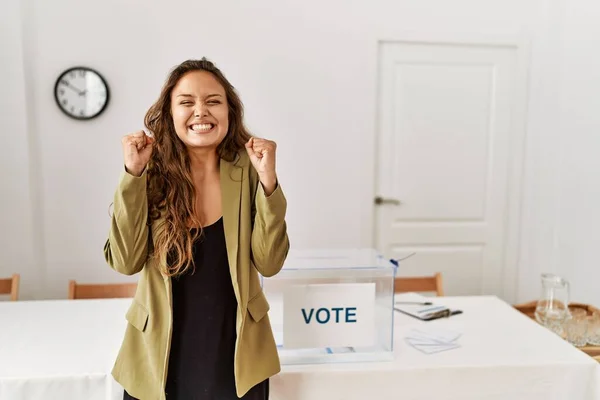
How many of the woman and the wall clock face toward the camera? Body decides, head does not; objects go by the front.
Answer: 2

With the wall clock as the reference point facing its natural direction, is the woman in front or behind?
in front

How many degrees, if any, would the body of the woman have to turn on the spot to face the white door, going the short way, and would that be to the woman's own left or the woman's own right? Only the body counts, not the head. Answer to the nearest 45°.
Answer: approximately 135° to the woman's own left

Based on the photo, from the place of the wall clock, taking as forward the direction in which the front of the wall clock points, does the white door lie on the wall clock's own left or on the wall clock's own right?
on the wall clock's own left

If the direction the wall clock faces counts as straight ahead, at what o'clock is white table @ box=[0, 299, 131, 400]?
The white table is roughly at 12 o'clock from the wall clock.

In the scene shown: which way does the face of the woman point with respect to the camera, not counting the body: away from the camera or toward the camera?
toward the camera

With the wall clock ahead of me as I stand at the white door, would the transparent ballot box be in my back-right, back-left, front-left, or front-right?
front-left

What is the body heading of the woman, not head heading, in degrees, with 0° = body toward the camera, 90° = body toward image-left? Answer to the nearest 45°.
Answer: approximately 0°

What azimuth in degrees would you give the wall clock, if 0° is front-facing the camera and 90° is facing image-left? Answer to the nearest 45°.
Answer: approximately 0°

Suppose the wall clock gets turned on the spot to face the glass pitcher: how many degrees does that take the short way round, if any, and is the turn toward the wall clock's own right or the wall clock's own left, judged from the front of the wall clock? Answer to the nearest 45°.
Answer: approximately 45° to the wall clock's own left

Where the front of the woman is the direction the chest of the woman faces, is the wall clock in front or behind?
behind

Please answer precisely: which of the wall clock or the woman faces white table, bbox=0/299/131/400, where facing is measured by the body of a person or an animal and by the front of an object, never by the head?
the wall clock
